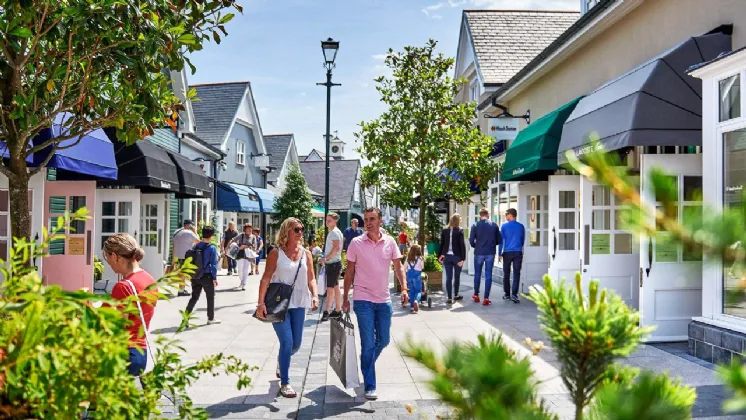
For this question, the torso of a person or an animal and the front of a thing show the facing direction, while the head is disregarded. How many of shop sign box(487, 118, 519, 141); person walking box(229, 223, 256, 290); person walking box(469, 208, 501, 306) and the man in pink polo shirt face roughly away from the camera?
1

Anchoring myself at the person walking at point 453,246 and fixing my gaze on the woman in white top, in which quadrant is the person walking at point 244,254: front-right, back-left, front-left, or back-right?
back-right

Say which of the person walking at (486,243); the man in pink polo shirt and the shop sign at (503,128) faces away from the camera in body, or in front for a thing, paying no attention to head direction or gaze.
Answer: the person walking

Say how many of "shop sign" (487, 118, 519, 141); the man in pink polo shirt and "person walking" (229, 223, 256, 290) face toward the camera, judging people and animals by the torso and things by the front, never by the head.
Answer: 3

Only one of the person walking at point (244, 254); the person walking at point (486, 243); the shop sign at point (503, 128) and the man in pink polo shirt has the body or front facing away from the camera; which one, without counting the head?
the person walking at point (486, 243)

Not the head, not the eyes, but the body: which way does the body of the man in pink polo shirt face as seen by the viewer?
toward the camera

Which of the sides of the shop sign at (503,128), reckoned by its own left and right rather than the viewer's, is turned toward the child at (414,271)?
front

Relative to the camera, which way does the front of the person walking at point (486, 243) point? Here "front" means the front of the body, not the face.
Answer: away from the camera

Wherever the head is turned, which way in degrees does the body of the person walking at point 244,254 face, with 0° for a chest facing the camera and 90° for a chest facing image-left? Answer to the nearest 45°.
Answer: approximately 0°

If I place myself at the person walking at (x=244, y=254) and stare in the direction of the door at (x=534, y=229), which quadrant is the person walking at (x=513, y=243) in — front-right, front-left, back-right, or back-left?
front-right

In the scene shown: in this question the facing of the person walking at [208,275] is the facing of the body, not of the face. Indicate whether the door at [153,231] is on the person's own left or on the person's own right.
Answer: on the person's own left

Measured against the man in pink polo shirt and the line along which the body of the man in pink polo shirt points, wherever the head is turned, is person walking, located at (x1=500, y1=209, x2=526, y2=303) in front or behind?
behind

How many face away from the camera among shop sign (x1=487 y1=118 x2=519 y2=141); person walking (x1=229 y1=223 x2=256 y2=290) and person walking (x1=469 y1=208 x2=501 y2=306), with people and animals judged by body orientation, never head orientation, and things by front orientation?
1

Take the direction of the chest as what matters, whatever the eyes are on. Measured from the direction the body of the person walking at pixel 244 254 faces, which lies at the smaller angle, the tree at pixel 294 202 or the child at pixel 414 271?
the child

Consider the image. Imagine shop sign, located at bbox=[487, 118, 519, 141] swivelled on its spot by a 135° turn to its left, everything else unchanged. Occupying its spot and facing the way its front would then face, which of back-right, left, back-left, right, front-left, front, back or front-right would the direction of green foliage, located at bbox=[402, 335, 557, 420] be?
back-right

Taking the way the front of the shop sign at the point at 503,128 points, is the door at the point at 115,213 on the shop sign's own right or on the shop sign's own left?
on the shop sign's own right
